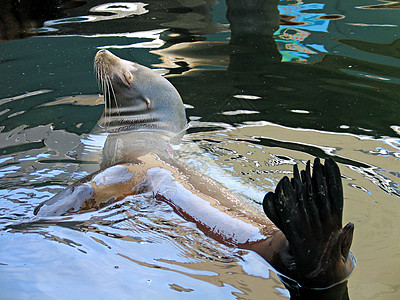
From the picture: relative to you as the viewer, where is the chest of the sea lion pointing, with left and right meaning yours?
facing away from the viewer and to the left of the viewer
